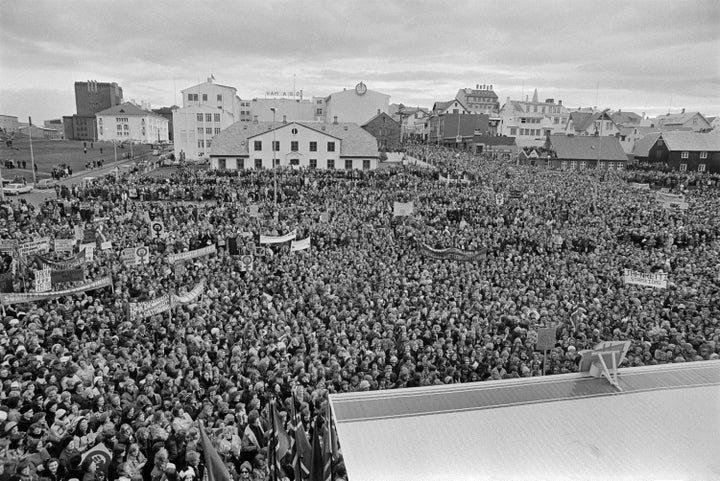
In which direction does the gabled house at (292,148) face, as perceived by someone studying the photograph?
facing the viewer

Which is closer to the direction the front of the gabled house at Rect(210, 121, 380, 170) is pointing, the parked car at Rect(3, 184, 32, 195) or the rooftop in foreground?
the rooftop in foreground

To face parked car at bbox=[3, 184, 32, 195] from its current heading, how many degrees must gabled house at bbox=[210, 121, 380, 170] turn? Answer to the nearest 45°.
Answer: approximately 45° to its right

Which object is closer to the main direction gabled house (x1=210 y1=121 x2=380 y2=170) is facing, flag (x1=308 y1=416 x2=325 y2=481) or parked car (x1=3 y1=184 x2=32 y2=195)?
the flag

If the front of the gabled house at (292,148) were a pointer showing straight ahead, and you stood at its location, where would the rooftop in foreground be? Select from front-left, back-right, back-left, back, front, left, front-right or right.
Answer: front

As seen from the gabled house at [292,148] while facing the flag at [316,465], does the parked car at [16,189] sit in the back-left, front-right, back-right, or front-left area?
front-right

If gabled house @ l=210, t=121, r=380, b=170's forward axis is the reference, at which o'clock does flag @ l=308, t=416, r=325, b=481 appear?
The flag is roughly at 12 o'clock from the gabled house.
